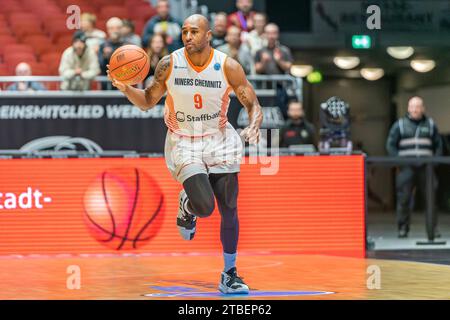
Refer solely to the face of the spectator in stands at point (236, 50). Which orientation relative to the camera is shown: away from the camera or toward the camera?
toward the camera

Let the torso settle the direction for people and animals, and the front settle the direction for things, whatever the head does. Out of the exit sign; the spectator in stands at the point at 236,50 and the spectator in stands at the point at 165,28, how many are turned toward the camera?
3

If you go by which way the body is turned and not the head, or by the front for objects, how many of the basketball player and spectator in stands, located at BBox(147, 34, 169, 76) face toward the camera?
2

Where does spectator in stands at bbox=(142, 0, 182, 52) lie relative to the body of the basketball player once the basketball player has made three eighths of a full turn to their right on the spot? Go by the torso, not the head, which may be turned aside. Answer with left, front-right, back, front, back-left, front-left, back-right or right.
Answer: front-right

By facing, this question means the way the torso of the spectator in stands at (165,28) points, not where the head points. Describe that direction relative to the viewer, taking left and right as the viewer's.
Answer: facing the viewer

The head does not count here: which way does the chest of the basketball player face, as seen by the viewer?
toward the camera

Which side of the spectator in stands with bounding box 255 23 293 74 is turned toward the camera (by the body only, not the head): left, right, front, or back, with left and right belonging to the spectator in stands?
front

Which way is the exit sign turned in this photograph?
toward the camera
